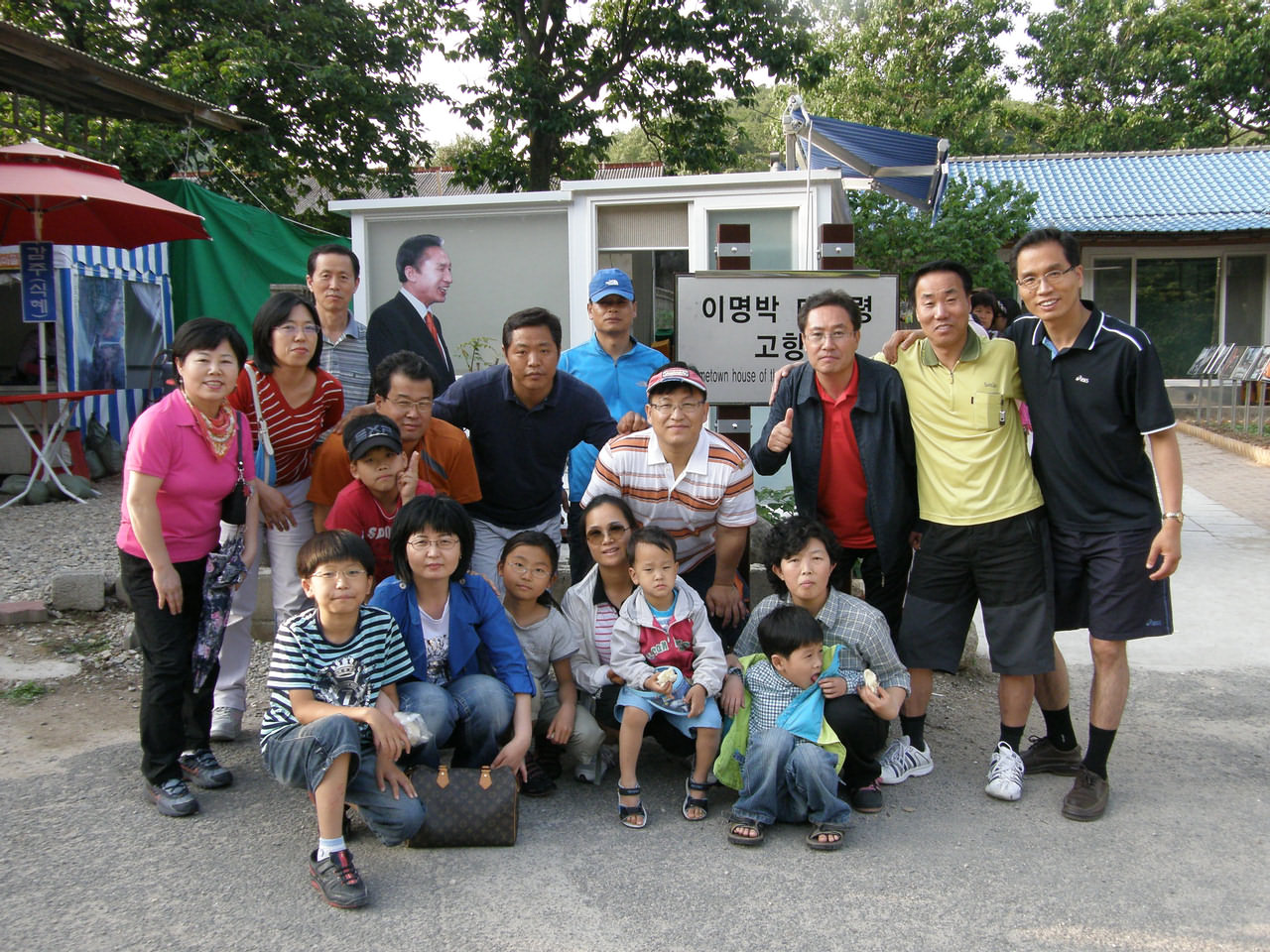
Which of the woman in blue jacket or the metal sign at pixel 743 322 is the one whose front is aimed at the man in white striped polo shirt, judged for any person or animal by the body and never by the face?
the metal sign

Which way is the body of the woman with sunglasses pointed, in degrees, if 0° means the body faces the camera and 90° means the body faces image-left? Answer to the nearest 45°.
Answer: approximately 0°

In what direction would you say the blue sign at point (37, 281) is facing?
toward the camera

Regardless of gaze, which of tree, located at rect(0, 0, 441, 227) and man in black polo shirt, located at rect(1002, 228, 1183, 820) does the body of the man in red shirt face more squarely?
the man in black polo shirt

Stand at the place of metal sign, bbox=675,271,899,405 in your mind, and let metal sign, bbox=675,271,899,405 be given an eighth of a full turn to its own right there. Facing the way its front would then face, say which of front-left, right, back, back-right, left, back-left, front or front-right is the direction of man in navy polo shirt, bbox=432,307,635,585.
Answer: front

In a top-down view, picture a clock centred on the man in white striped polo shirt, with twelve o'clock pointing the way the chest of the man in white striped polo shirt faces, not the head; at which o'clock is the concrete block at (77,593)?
The concrete block is roughly at 4 o'clock from the man in white striped polo shirt.

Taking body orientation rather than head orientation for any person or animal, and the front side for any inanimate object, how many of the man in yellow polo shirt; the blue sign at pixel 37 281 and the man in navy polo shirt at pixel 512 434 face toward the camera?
3

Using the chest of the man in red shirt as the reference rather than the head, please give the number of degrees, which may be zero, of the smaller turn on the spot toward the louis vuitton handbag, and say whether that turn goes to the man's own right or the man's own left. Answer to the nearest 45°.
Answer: approximately 45° to the man's own right

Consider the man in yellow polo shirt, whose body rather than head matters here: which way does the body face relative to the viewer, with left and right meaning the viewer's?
facing the viewer

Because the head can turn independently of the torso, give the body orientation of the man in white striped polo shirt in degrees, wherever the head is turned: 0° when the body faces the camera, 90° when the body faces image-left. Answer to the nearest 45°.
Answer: approximately 0°

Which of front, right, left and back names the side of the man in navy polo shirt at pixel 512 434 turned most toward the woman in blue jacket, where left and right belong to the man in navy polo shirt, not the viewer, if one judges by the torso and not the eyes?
front

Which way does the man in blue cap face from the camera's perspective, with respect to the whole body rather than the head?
toward the camera
